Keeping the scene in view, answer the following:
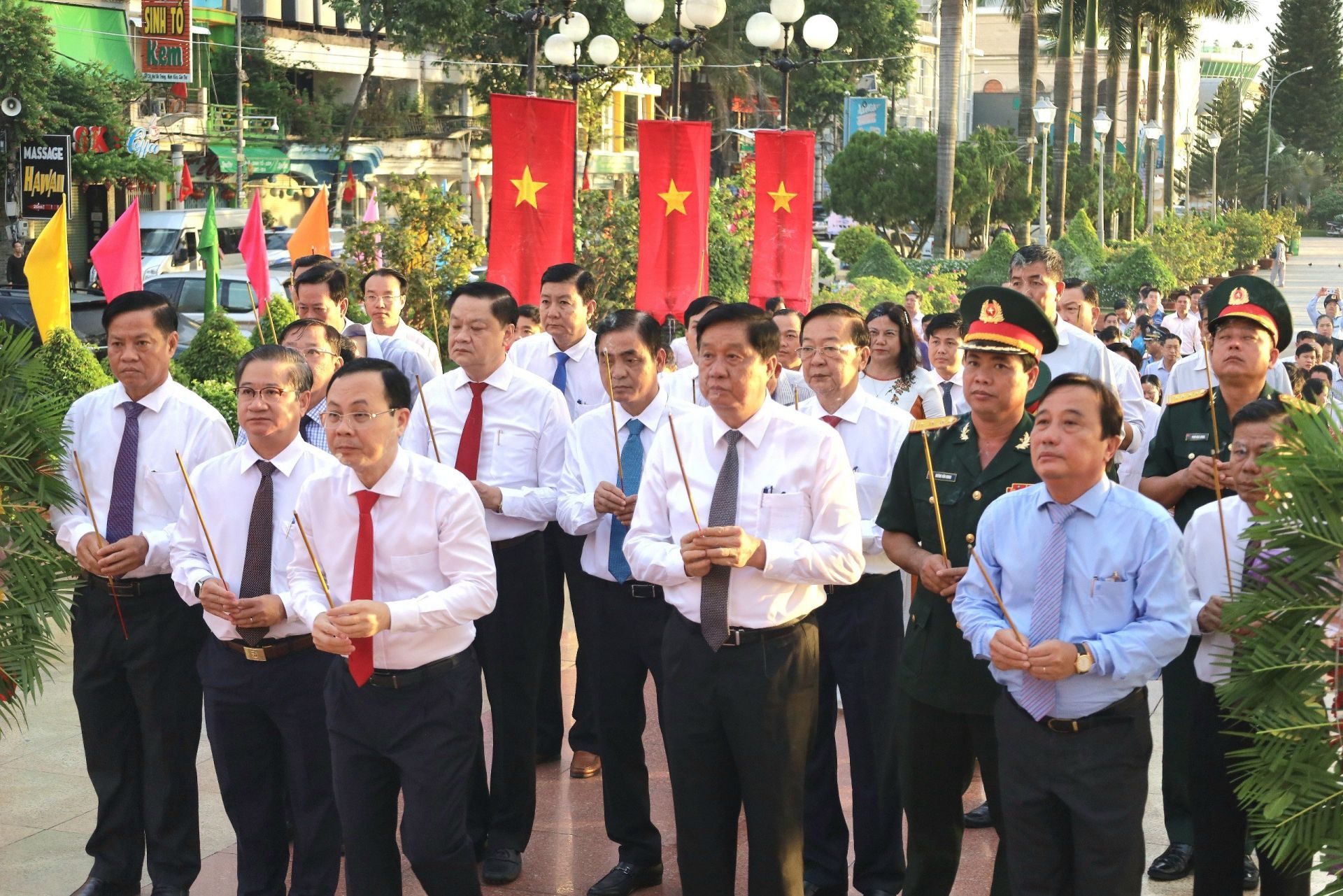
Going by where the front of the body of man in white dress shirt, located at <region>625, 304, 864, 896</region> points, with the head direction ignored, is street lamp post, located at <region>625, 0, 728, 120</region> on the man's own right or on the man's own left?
on the man's own right

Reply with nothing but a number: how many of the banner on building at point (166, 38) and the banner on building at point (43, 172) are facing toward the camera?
2

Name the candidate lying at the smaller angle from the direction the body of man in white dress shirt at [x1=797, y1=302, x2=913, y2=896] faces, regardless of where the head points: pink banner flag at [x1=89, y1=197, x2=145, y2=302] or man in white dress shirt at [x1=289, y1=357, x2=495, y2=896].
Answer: the man in white dress shirt

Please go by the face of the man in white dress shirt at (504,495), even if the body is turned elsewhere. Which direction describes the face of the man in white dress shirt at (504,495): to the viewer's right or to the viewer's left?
to the viewer's left

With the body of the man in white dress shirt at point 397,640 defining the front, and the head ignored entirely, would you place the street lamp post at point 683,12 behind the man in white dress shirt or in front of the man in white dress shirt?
behind

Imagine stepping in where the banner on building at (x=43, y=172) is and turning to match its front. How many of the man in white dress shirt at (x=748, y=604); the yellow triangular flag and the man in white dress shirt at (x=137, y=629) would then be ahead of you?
3

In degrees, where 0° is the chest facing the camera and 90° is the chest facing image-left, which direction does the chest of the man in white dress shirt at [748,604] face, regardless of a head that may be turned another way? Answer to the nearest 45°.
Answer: approximately 45°
